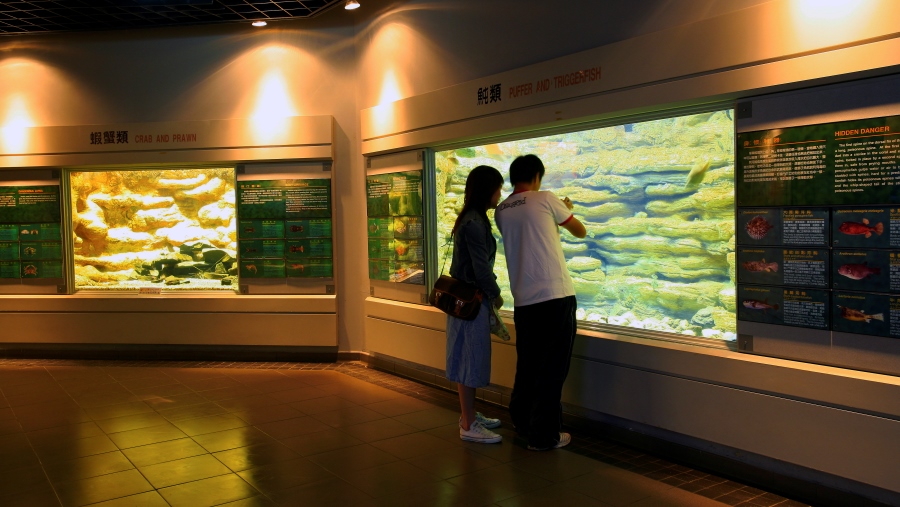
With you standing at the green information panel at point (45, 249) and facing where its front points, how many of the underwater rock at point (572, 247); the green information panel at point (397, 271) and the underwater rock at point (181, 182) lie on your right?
0

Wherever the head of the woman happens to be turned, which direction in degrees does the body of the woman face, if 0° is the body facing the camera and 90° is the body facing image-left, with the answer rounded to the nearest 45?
approximately 270°

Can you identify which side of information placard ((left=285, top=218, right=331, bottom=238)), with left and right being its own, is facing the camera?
front

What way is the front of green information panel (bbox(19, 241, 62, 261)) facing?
toward the camera

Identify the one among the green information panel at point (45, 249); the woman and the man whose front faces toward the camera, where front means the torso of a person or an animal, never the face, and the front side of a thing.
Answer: the green information panel

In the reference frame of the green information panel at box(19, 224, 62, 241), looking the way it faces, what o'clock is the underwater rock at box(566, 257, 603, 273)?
The underwater rock is roughly at 11 o'clock from the green information panel.

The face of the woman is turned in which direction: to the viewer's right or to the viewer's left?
to the viewer's right

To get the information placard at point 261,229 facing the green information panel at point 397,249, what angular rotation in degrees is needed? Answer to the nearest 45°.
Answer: approximately 45° to its left

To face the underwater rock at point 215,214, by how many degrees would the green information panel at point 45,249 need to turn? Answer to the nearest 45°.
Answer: approximately 45° to its left

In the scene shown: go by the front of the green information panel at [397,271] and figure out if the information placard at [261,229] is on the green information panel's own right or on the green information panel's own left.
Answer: on the green information panel's own right

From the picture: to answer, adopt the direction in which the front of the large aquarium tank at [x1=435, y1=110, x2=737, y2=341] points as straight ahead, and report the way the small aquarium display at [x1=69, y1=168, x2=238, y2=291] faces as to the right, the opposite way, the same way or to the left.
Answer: to the left

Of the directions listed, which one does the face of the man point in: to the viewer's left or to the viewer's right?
to the viewer's right

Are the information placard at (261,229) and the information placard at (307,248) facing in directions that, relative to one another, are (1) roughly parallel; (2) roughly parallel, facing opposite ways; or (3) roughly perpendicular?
roughly parallel

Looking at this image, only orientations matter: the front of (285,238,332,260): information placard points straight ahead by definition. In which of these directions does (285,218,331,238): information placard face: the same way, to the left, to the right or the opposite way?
the same way

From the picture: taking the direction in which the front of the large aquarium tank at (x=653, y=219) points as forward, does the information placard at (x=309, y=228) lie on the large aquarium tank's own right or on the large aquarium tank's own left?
on the large aquarium tank's own right

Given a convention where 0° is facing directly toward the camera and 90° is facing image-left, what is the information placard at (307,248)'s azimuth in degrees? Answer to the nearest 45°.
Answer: approximately 0°

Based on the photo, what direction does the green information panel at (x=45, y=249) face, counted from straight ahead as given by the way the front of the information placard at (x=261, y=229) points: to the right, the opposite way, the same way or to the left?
the same way
